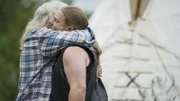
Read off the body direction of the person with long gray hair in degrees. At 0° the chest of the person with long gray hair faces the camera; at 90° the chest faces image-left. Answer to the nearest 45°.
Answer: approximately 270°

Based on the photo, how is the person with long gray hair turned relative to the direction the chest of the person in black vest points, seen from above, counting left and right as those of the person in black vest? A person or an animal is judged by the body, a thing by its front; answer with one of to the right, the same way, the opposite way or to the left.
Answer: the opposite way

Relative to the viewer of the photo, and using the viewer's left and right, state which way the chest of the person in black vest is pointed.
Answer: facing to the left of the viewer

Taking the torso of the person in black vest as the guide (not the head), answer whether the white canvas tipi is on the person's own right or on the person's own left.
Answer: on the person's own right

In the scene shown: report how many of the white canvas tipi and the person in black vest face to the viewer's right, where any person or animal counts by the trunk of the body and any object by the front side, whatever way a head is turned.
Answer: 0
